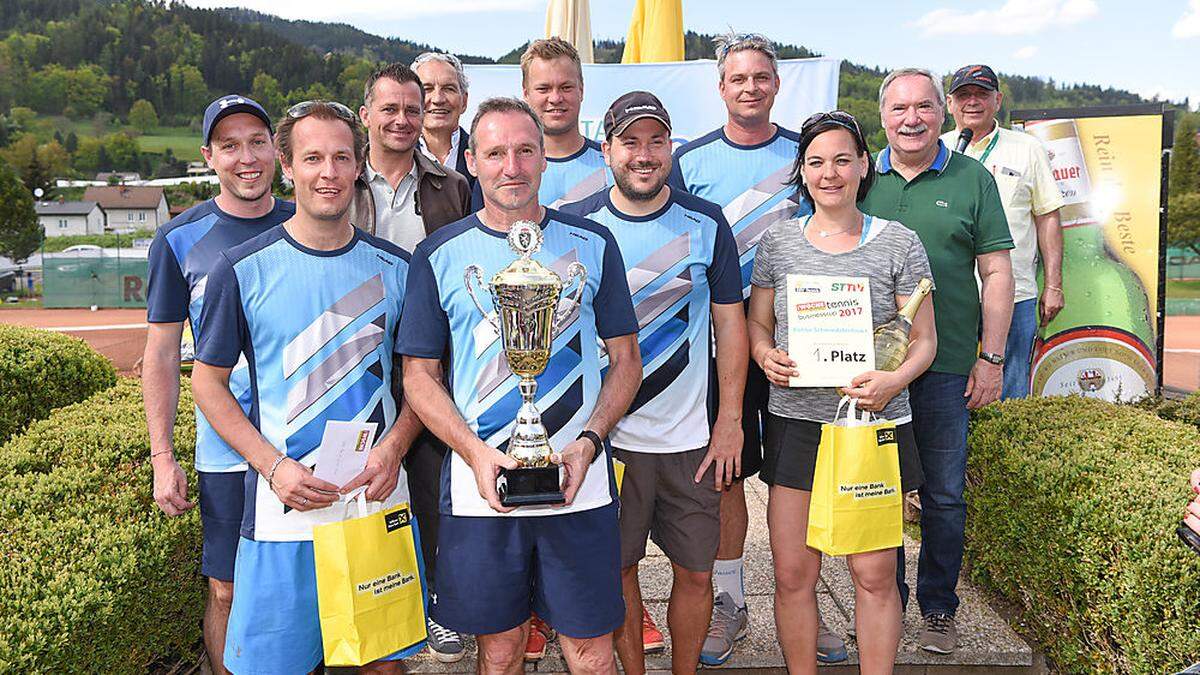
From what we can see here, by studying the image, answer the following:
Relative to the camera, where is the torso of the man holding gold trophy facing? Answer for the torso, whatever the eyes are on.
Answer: toward the camera

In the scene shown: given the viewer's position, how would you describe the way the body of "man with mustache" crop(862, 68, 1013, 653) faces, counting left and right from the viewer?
facing the viewer

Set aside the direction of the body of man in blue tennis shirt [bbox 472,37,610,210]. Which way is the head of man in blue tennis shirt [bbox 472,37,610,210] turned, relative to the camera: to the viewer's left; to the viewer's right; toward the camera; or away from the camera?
toward the camera

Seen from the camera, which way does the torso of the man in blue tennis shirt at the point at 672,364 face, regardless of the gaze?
toward the camera

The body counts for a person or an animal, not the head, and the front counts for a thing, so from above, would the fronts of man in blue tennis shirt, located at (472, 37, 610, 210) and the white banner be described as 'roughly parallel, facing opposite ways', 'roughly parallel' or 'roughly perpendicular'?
roughly parallel

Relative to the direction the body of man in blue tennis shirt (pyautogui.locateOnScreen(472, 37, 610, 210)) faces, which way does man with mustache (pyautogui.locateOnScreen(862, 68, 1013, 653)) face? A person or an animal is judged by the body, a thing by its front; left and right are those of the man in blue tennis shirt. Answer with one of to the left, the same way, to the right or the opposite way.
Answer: the same way

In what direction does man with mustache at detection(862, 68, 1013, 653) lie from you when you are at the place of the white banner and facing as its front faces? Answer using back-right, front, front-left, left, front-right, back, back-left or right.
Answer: front

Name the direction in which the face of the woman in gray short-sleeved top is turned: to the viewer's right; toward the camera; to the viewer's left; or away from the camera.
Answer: toward the camera

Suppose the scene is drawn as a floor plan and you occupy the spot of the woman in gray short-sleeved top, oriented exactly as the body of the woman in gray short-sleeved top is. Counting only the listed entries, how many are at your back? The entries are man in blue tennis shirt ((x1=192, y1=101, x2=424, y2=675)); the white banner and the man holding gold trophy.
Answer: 1

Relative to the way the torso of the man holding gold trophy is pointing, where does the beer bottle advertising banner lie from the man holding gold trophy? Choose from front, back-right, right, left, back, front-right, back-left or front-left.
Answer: back-left

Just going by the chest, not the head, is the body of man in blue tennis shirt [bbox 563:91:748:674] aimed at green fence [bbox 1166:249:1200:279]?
no

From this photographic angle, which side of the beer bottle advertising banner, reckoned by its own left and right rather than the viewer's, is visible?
front

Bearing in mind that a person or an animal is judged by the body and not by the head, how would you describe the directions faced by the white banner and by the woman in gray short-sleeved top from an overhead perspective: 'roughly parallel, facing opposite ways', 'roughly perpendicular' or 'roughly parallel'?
roughly parallel

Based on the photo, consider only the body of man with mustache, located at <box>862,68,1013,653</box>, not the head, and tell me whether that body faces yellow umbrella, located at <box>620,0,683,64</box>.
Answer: no

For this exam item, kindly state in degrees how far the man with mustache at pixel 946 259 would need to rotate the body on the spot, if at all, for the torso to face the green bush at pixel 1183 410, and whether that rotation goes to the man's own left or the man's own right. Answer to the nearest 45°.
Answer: approximately 135° to the man's own left

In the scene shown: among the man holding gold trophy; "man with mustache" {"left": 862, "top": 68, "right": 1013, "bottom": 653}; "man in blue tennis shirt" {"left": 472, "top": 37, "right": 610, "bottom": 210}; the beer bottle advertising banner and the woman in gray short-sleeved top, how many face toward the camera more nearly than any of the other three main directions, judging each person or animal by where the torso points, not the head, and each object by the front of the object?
5

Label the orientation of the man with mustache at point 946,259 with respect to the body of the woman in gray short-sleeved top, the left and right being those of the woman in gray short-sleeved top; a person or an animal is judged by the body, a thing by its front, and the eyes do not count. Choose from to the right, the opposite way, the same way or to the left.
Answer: the same way

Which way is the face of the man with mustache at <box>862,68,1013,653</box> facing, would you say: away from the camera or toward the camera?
toward the camera

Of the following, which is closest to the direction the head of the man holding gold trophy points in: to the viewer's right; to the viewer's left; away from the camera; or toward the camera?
toward the camera
